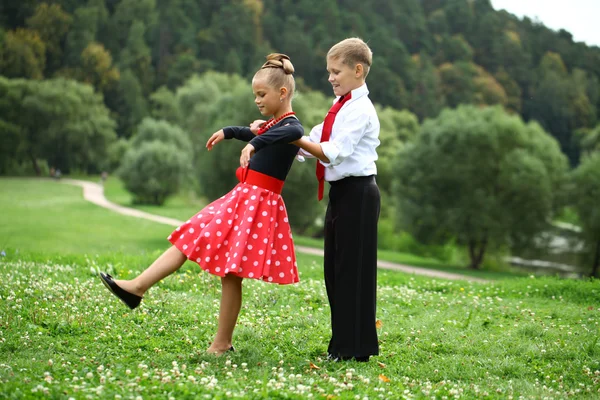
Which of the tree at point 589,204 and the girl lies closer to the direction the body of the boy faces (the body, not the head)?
the girl

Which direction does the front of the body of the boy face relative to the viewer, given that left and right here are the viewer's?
facing to the left of the viewer

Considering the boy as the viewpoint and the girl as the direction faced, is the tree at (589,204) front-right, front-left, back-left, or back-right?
back-right
